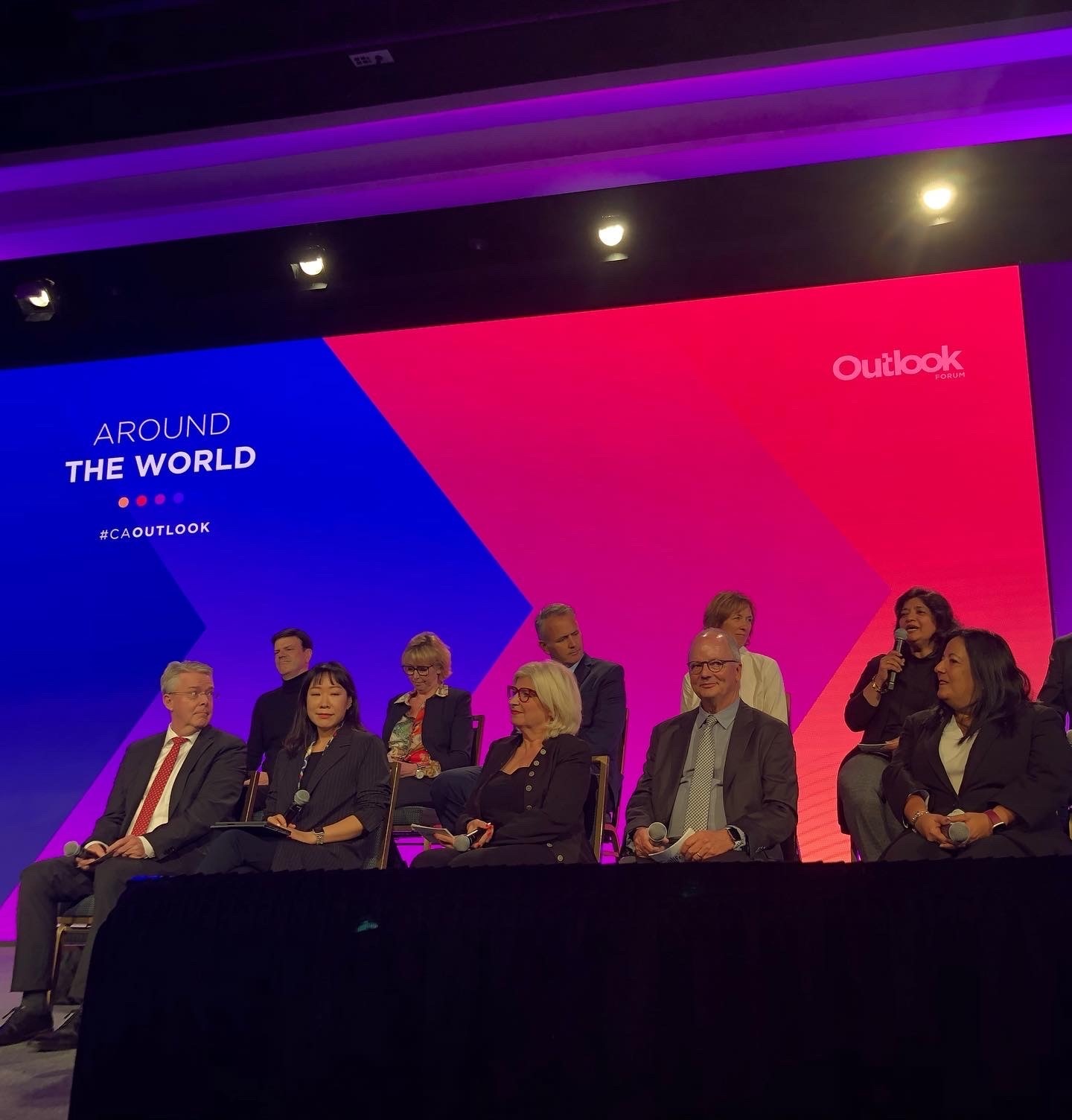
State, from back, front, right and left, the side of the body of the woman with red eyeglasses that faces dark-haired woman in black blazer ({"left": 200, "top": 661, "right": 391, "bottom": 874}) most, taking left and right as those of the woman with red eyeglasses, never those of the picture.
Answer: right

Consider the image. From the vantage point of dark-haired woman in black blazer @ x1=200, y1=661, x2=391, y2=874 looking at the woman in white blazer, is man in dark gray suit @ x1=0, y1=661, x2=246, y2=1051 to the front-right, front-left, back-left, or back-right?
back-left

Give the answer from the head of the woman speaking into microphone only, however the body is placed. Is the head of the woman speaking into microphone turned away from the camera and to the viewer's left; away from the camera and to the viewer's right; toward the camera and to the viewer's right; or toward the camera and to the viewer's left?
toward the camera and to the viewer's left

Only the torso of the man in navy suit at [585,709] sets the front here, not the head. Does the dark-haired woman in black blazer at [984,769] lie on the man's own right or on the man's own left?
on the man's own left

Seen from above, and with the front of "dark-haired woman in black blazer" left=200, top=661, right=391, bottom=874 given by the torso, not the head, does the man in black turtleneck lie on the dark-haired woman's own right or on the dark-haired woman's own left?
on the dark-haired woman's own right

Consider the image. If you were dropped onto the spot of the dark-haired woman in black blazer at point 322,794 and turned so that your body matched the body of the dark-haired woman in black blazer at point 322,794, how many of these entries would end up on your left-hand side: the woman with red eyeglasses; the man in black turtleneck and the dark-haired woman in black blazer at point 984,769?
2

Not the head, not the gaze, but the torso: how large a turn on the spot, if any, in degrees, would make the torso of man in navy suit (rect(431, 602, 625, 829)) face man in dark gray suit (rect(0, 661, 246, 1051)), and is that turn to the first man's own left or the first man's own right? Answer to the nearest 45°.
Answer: approximately 45° to the first man's own right

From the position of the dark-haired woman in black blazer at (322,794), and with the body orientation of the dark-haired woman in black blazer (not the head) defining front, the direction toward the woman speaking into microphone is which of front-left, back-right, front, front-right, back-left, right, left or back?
back-left

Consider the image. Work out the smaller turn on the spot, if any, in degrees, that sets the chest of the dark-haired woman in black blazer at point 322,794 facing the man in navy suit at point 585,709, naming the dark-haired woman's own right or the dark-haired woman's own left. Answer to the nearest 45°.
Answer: approximately 180°

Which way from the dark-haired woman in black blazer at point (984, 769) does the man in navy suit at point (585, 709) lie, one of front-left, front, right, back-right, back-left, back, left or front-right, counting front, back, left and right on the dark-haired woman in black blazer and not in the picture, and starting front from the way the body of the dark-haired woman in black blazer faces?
right

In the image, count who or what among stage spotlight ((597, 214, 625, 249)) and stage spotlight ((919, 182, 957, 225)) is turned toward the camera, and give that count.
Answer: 2

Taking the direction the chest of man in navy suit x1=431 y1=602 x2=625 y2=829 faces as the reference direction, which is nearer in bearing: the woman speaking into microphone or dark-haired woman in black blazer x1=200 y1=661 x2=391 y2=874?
the dark-haired woman in black blazer

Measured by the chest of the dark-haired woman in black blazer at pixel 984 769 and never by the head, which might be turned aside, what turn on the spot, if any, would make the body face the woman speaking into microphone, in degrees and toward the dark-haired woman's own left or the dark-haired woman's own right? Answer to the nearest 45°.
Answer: approximately 135° to the dark-haired woman's own right

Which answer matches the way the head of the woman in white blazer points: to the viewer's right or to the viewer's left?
to the viewer's right

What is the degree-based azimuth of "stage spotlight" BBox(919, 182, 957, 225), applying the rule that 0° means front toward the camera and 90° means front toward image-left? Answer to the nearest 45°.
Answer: approximately 0°

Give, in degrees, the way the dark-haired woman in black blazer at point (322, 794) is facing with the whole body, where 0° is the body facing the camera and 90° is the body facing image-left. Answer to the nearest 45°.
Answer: approximately 45°
